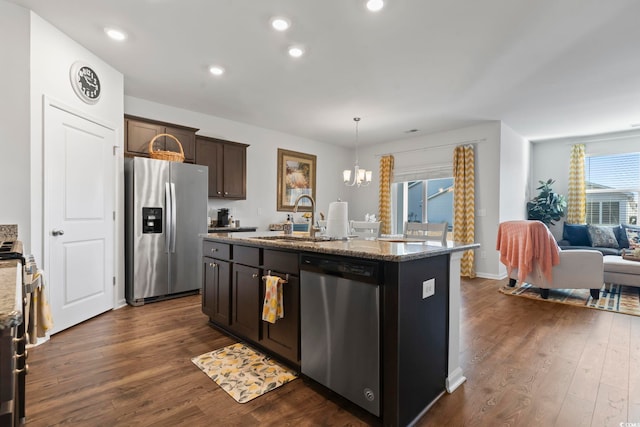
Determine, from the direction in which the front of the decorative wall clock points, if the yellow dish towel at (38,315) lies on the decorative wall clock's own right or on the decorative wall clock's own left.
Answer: on the decorative wall clock's own right

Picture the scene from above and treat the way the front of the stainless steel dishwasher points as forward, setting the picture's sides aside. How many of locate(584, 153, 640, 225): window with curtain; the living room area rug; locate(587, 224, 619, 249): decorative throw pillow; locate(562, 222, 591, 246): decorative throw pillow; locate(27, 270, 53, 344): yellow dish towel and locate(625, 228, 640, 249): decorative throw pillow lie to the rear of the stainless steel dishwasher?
5

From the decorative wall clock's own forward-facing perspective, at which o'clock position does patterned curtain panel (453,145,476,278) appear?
The patterned curtain panel is roughly at 11 o'clock from the decorative wall clock.

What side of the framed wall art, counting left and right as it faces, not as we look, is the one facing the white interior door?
right

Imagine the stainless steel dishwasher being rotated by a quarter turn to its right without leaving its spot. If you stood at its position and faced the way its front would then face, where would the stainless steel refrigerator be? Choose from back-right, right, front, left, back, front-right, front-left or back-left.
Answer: front

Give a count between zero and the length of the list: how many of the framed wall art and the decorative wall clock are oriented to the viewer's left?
0

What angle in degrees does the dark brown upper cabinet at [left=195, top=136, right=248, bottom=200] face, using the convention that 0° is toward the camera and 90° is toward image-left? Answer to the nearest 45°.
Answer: approximately 315°

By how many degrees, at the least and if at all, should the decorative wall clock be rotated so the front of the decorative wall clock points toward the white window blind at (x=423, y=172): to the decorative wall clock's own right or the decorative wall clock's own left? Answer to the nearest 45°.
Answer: approximately 45° to the decorative wall clock's own left

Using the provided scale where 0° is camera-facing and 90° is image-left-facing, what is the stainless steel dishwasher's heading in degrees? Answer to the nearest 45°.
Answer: approximately 45°

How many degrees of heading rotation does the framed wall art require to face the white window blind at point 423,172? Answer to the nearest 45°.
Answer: approximately 45° to its left

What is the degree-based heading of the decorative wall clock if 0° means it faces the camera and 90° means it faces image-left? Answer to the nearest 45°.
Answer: approximately 315°

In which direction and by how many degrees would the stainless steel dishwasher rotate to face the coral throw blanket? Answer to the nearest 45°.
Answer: approximately 180°

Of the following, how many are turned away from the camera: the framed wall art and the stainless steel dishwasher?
0
